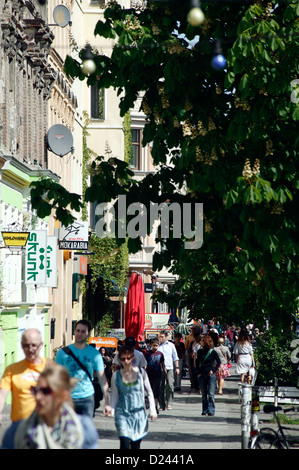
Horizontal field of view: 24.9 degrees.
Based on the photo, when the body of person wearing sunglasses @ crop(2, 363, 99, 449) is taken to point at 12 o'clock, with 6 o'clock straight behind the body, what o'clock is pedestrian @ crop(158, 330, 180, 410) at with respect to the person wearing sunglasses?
The pedestrian is roughly at 5 o'clock from the person wearing sunglasses.

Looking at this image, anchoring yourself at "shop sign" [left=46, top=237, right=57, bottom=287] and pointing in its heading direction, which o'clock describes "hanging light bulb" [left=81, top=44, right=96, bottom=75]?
The hanging light bulb is roughly at 12 o'clock from the shop sign.

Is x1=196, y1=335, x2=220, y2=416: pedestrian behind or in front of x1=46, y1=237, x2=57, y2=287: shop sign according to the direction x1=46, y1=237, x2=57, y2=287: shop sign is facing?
in front

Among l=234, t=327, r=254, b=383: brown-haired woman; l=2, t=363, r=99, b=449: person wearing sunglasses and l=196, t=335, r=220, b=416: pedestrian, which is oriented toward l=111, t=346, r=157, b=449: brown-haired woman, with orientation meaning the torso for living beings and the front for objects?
the pedestrian

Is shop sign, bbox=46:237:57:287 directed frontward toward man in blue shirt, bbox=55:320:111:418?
yes

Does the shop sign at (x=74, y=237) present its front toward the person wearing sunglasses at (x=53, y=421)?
yes

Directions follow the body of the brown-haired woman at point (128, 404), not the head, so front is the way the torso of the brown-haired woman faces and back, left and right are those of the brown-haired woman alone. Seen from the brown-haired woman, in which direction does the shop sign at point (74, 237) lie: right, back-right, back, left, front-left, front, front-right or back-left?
back

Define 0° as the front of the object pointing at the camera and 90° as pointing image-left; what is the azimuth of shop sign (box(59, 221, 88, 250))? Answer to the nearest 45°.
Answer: approximately 0°

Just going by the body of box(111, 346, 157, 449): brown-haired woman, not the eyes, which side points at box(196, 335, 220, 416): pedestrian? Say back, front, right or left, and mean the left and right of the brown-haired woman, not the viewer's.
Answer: back

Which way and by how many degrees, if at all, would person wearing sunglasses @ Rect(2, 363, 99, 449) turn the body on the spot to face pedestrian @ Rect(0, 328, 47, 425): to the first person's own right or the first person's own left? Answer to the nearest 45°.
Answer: approximately 135° to the first person's own right

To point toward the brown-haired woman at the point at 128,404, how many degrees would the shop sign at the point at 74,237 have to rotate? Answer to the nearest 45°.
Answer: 0° — it already faces them

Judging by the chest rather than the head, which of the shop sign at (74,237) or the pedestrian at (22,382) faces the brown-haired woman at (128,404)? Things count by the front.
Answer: the shop sign
